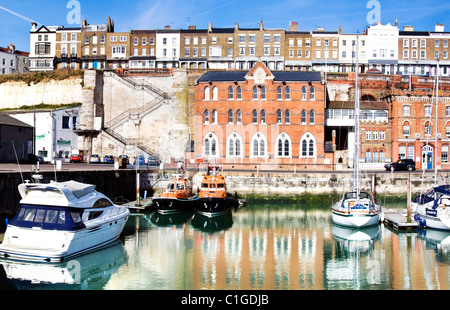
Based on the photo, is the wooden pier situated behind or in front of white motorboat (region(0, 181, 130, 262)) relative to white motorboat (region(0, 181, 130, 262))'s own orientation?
in front

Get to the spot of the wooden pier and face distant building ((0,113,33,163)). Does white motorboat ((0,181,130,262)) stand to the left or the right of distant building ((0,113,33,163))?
left

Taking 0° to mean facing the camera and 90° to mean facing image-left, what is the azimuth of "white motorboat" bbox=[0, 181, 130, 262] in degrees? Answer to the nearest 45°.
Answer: approximately 225°

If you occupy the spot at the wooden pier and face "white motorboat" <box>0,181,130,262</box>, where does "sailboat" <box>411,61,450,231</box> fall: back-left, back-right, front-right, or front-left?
back-left

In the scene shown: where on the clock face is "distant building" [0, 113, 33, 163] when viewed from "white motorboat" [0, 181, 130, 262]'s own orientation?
The distant building is roughly at 10 o'clock from the white motorboat.
